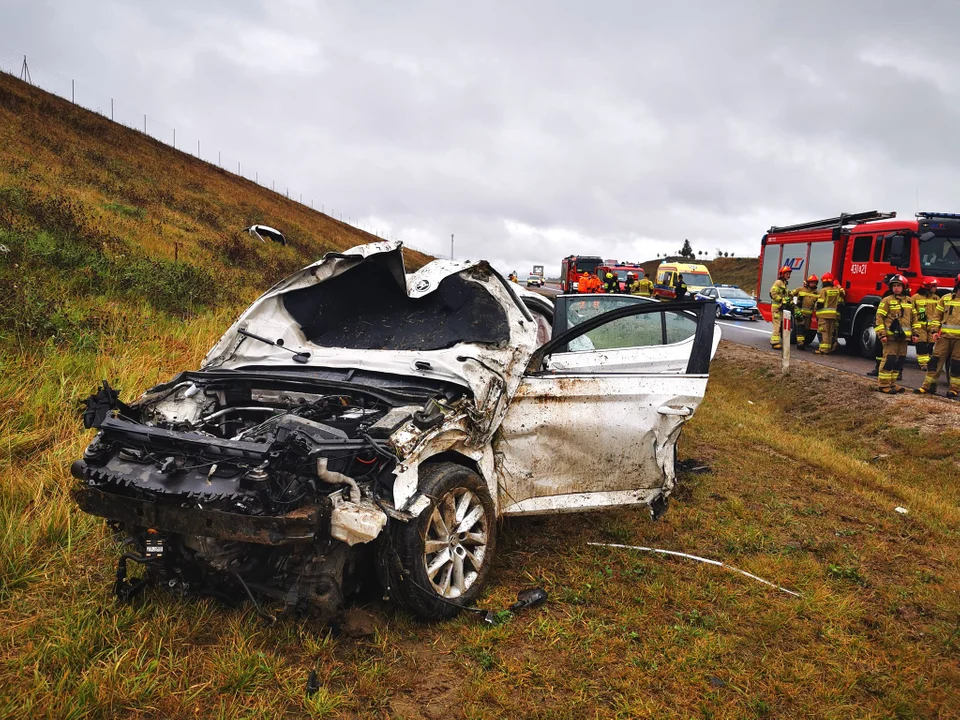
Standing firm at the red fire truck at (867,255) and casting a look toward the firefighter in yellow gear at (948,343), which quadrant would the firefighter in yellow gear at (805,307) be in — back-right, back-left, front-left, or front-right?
back-right

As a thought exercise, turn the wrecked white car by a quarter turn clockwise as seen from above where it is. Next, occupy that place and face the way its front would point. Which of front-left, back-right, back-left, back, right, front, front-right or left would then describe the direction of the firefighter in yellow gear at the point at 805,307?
right

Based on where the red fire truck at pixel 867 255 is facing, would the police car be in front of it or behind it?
behind

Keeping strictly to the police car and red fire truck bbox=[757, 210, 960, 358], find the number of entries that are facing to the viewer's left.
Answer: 0

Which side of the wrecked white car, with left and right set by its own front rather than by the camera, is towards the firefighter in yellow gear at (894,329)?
back

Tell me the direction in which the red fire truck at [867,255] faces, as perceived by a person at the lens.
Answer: facing the viewer and to the right of the viewer

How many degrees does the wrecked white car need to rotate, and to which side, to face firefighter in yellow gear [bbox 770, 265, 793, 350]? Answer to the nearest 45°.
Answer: approximately 180°
